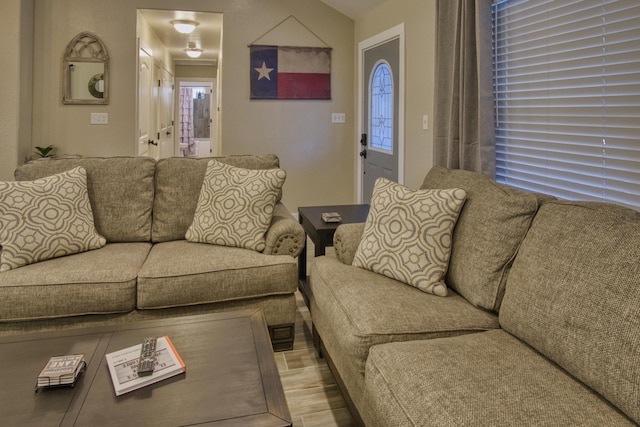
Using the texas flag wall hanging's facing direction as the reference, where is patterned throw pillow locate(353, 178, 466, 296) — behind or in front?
in front

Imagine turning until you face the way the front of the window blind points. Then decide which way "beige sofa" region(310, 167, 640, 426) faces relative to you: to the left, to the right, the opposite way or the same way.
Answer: the same way

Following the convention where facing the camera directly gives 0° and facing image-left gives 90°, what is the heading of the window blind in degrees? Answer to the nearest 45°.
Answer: approximately 45°

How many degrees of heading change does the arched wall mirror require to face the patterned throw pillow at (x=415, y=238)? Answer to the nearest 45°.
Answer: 0° — it already faces it

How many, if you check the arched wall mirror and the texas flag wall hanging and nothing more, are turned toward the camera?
2

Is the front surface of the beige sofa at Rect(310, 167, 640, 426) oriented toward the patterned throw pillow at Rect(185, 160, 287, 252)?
no

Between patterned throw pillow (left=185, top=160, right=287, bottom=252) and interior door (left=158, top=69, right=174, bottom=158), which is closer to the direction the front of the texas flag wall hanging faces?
the patterned throw pillow

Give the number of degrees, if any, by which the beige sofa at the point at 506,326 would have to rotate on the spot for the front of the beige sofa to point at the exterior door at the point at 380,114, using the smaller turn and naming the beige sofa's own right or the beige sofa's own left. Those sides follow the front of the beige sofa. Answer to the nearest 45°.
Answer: approximately 135° to the beige sofa's own right

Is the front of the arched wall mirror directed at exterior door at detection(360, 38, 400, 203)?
no

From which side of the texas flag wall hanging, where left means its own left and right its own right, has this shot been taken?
front
